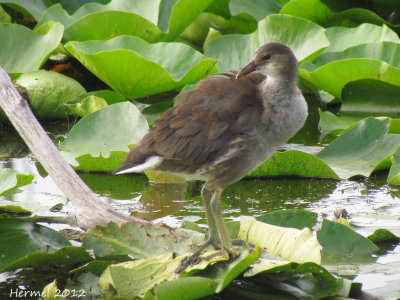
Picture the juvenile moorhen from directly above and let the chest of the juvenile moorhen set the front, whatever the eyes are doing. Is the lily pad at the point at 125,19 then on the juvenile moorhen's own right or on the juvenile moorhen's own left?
on the juvenile moorhen's own left

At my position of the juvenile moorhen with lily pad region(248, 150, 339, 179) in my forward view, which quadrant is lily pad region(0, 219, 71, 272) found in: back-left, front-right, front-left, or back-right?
back-left

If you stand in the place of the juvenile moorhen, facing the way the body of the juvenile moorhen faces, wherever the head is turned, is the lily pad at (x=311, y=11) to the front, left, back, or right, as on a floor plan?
left

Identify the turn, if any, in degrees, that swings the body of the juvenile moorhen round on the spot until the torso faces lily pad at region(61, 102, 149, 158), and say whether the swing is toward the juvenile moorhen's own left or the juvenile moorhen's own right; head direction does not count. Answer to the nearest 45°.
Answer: approximately 135° to the juvenile moorhen's own left

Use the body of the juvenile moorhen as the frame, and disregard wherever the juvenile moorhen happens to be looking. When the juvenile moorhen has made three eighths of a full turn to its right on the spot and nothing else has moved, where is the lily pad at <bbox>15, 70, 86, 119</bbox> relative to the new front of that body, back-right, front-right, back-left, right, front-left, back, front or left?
right

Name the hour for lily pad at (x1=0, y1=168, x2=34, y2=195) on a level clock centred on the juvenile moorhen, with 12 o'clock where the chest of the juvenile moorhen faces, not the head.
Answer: The lily pad is roughly at 6 o'clock from the juvenile moorhen.

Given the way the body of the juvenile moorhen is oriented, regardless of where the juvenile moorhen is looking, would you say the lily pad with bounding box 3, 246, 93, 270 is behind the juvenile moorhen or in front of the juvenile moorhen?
behind

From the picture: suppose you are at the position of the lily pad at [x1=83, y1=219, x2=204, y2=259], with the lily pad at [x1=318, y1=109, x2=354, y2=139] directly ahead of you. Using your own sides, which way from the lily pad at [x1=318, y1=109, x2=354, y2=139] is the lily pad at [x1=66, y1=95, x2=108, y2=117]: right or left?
left

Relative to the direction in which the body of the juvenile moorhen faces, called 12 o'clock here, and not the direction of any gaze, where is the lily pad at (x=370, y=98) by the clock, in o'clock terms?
The lily pad is roughly at 10 o'clock from the juvenile moorhen.

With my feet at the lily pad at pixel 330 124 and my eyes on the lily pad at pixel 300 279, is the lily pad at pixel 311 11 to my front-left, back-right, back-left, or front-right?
back-right

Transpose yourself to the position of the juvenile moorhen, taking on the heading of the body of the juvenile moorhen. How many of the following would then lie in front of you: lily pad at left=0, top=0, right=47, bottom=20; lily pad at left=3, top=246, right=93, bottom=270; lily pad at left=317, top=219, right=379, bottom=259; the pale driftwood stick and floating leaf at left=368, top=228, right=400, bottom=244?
2

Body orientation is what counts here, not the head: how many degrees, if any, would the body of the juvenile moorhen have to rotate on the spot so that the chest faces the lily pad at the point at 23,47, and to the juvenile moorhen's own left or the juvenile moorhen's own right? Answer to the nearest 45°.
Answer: approximately 135° to the juvenile moorhen's own left

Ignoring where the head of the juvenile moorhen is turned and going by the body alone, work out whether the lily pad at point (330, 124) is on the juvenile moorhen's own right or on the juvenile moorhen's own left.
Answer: on the juvenile moorhen's own left

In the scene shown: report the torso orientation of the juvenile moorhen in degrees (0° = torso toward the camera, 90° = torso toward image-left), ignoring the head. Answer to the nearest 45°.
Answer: approximately 270°
